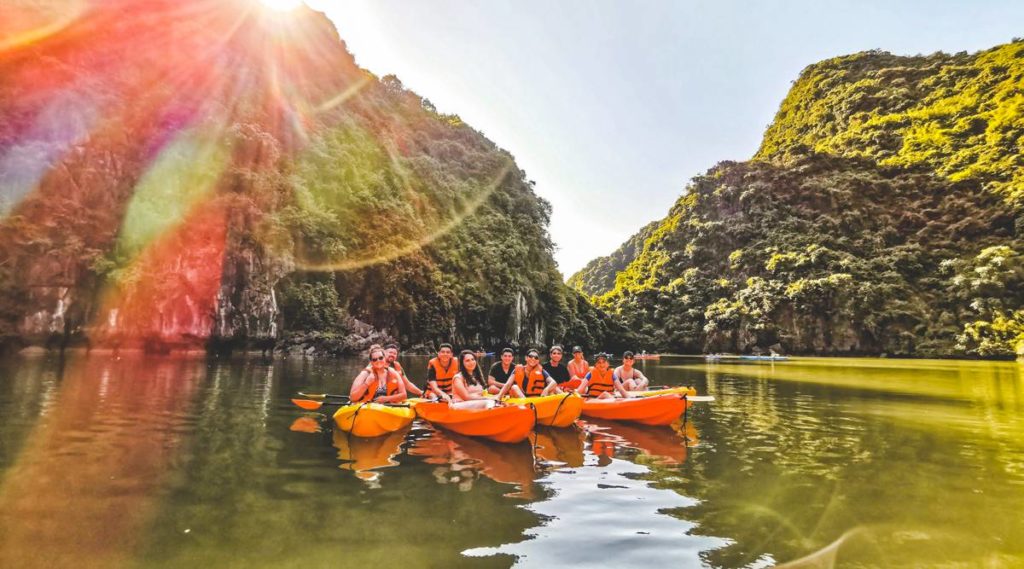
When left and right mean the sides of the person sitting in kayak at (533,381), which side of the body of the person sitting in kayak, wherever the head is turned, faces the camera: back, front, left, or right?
front

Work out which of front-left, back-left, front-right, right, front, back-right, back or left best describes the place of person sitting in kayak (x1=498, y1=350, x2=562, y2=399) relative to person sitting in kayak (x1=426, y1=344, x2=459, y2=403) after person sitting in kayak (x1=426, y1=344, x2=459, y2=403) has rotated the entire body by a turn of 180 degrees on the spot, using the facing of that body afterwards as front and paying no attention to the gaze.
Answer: back-right

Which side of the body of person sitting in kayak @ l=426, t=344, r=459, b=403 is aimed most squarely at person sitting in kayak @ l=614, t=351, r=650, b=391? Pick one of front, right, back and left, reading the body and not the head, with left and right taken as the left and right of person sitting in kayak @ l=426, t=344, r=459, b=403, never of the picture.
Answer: left

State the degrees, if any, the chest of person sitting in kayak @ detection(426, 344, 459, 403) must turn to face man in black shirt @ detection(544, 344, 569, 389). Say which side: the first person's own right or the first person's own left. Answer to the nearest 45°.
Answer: approximately 90° to the first person's own left

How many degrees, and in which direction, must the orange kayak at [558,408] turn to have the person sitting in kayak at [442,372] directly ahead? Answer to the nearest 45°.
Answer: approximately 135° to its right

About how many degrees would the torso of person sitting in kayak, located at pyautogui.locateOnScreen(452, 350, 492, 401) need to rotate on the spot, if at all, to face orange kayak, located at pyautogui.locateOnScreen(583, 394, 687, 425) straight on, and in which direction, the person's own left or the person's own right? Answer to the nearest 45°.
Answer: approximately 45° to the person's own left

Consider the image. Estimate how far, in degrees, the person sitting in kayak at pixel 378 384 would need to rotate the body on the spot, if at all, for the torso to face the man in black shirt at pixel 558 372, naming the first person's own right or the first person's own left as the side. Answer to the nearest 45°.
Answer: approximately 90° to the first person's own left

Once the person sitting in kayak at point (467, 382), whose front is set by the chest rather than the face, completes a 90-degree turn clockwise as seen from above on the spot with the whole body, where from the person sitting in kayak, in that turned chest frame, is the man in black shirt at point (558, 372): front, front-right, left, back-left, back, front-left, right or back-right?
back

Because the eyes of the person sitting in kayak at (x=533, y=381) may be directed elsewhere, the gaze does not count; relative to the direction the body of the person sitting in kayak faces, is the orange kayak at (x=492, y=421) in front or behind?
in front

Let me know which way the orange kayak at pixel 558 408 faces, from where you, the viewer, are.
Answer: facing the viewer and to the right of the viewer

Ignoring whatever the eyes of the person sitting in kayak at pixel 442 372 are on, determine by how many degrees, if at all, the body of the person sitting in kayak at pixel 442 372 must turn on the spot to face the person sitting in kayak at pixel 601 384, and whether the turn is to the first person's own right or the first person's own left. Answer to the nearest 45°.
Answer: approximately 45° to the first person's own left
